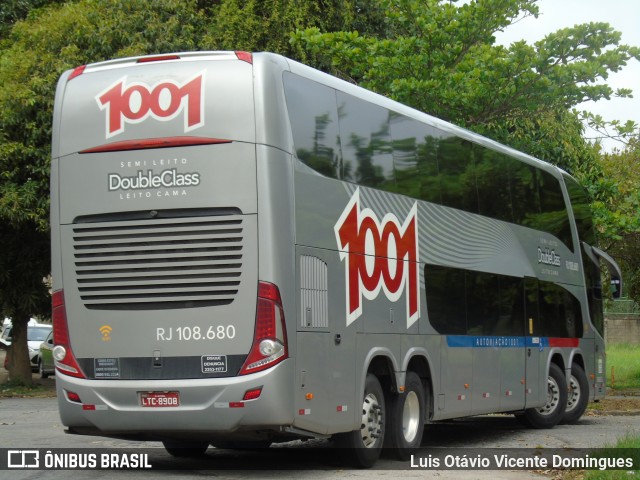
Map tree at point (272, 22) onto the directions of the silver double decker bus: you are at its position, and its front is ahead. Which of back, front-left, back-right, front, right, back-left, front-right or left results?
front-left

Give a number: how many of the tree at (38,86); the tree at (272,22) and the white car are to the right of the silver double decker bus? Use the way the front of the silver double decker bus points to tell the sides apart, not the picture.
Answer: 0

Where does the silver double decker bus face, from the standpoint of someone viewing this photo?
facing away from the viewer and to the right of the viewer

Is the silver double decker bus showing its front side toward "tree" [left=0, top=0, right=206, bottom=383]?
no

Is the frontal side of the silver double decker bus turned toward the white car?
no
